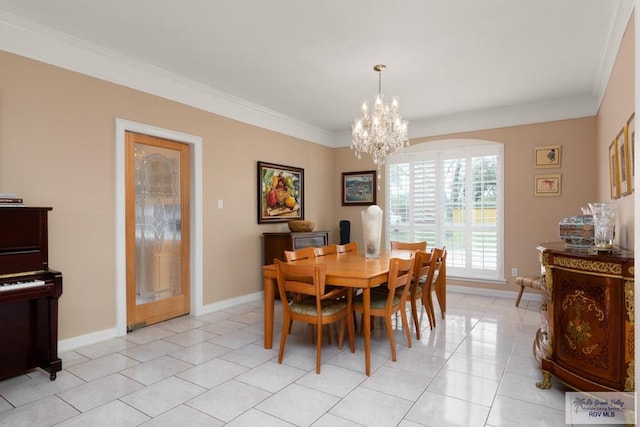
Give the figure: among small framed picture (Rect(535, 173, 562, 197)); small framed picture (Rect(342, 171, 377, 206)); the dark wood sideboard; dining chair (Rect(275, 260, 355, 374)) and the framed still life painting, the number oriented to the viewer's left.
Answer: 0

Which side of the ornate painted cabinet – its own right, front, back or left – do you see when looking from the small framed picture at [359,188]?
right

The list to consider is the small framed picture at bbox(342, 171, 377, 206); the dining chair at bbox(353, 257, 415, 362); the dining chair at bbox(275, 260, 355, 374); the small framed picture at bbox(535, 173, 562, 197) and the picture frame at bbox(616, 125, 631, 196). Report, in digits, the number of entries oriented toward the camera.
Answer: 2

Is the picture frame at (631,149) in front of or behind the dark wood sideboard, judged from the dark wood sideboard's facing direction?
in front

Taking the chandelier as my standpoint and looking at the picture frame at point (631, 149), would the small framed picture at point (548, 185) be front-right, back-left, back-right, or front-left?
front-left

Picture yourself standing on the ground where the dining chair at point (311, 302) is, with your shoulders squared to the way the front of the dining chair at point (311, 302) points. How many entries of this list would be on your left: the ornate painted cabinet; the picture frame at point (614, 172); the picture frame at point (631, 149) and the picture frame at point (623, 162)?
0

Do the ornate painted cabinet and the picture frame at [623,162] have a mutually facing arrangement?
no

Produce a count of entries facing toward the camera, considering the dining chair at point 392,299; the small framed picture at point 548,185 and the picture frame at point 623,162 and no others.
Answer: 1

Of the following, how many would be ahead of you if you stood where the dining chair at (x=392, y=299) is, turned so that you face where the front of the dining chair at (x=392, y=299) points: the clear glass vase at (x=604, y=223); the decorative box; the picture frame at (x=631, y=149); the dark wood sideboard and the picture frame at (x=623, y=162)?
1

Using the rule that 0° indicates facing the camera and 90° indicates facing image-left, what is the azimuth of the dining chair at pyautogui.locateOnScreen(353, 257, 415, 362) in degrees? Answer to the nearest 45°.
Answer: approximately 135°

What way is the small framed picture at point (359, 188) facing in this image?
toward the camera

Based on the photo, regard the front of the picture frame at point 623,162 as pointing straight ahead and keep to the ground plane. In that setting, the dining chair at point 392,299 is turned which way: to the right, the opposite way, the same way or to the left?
the same way

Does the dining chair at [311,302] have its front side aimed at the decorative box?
no

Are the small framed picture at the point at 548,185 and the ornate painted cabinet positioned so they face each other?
no

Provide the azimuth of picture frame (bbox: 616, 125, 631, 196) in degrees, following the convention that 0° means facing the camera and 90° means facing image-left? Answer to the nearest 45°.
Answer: approximately 90°

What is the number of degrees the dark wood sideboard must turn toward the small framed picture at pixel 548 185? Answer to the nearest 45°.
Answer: approximately 45° to its left

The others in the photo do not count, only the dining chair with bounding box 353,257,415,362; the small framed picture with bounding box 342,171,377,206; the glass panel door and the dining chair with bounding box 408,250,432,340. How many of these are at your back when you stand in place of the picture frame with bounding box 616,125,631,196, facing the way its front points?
0

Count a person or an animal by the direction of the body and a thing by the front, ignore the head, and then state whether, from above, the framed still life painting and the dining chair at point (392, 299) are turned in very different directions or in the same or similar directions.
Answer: very different directions
